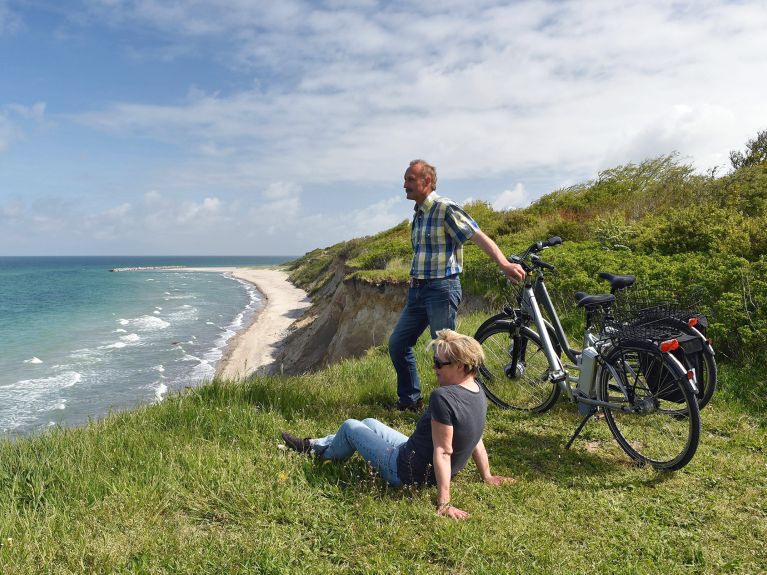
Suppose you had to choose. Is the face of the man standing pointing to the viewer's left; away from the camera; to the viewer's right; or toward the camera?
to the viewer's left

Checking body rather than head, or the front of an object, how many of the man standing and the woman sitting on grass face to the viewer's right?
0

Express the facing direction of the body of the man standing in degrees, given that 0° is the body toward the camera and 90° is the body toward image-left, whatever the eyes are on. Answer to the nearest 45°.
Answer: approximately 90°

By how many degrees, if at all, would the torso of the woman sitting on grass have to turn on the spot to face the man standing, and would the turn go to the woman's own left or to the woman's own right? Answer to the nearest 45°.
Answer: approximately 45° to the woman's own right

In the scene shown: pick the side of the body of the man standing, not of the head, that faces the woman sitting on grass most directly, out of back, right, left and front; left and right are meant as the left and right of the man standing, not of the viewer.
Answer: left

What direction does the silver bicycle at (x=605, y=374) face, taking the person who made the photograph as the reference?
facing away from the viewer and to the left of the viewer

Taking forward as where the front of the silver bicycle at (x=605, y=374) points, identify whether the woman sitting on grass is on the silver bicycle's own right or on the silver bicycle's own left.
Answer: on the silver bicycle's own left

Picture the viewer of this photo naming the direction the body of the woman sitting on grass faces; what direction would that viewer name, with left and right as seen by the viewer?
facing away from the viewer and to the left of the viewer

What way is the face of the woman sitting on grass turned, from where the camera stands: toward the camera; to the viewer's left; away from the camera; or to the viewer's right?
to the viewer's left
